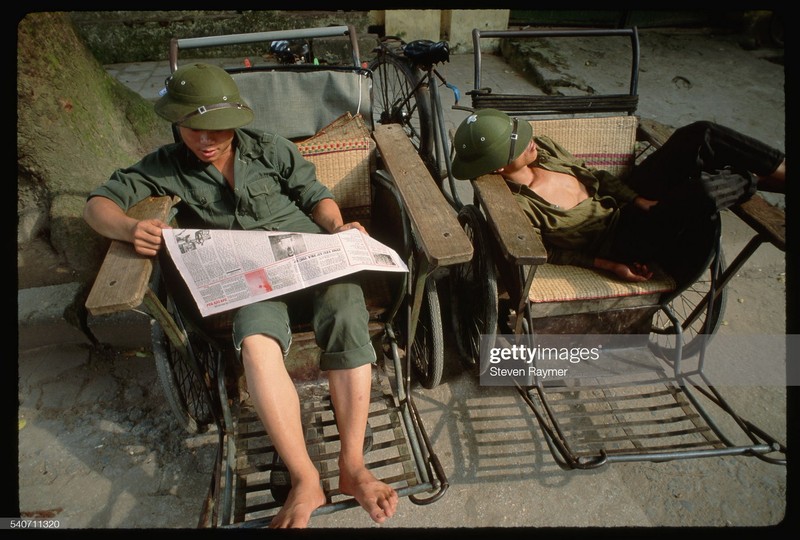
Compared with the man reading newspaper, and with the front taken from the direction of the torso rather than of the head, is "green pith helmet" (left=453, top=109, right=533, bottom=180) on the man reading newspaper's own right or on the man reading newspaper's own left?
on the man reading newspaper's own left

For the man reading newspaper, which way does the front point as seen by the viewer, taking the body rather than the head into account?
toward the camera

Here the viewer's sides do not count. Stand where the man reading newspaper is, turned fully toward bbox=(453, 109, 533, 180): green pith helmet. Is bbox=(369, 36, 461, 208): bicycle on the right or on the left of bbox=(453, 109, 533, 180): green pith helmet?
left

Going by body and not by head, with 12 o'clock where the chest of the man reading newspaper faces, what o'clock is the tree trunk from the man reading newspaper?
The tree trunk is roughly at 5 o'clock from the man reading newspaper.

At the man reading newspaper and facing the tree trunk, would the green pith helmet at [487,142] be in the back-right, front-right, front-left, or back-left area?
back-right

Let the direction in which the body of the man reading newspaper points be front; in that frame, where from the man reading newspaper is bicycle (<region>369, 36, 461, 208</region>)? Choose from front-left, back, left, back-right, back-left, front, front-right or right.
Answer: back-left
